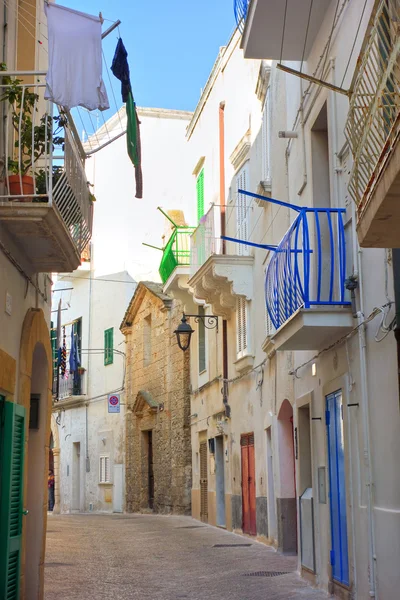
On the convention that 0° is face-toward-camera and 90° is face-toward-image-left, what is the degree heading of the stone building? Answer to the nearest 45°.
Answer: approximately 45°

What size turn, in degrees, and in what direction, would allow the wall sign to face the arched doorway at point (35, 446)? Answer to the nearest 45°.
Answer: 0° — it already faces it

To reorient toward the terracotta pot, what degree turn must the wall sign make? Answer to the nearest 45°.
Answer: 0° — it already faces it

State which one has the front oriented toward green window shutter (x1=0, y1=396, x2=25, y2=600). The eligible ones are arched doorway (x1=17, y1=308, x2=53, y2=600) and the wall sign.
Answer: the wall sign

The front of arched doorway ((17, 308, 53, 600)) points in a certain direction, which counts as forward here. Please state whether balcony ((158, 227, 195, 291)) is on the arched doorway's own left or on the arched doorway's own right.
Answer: on the arched doorway's own left

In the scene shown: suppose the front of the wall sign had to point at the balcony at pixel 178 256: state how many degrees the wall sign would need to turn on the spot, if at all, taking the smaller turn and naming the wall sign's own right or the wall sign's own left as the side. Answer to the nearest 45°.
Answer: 0° — it already faces it

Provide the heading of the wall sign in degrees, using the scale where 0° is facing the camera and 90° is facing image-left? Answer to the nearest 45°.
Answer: approximately 0°

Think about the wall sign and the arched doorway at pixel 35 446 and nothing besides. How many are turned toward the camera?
1

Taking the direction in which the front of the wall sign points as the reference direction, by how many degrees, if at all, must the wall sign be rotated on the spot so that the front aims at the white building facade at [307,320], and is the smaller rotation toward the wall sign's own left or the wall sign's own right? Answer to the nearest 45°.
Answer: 0° — it already faces it

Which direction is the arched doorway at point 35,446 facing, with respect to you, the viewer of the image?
facing to the right of the viewer

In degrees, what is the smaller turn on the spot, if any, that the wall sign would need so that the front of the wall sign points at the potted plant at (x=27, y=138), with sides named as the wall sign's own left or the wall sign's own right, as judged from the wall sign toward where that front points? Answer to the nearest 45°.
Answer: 0° — it already faces it

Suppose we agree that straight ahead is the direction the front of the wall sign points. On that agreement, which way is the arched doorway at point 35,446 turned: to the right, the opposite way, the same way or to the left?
to the left
